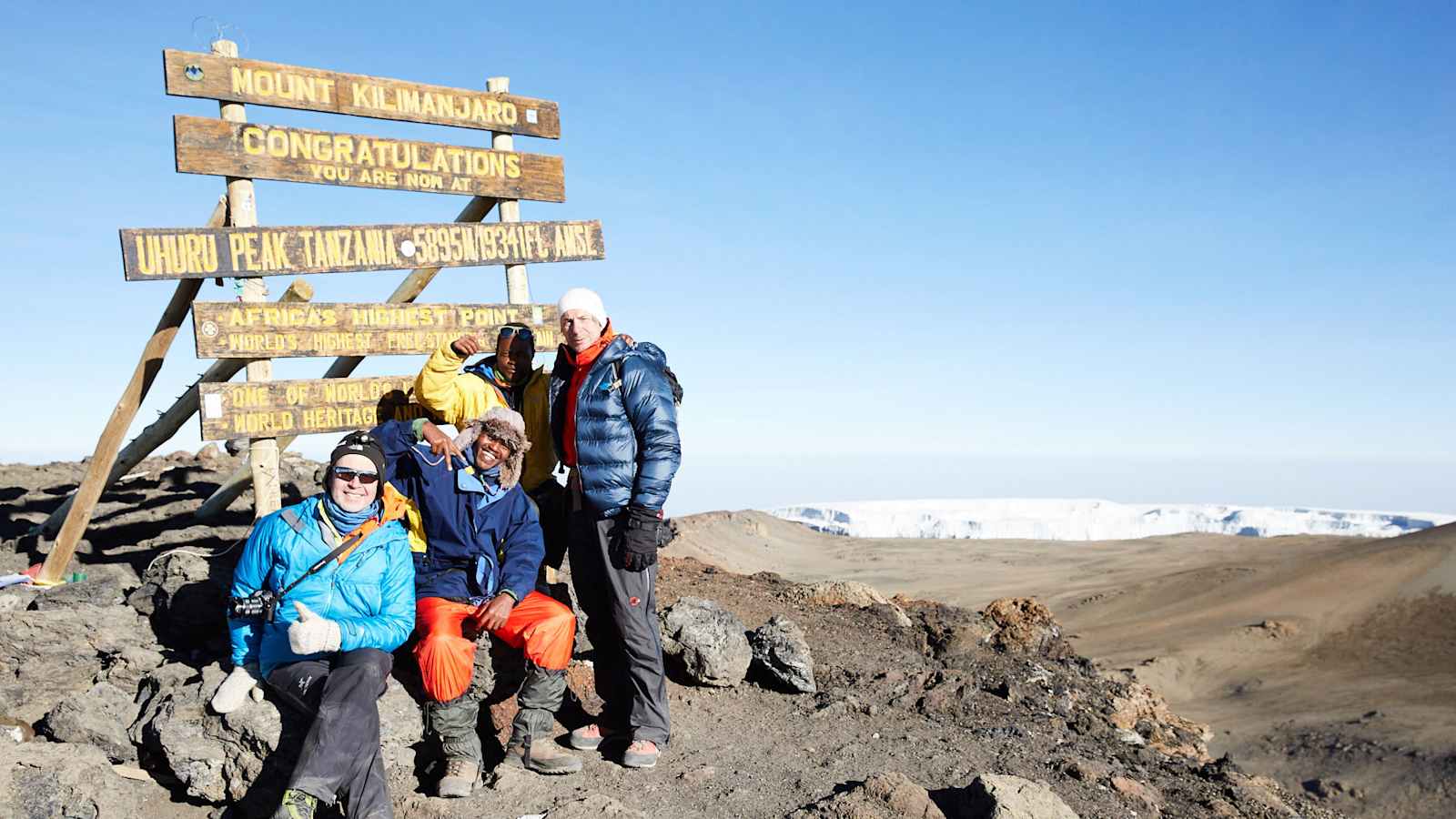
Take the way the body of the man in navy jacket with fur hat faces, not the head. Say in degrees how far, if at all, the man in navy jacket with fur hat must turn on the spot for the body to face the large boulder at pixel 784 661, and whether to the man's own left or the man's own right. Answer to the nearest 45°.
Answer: approximately 135° to the man's own left

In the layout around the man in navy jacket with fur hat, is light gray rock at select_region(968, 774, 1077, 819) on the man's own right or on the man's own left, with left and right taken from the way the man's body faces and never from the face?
on the man's own left

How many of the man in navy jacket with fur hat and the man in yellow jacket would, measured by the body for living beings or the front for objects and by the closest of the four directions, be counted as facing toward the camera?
2

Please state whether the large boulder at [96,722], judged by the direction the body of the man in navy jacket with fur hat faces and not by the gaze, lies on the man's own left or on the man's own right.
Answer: on the man's own right

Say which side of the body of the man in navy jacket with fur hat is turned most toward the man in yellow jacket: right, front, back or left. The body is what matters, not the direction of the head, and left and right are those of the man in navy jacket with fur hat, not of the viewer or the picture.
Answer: back

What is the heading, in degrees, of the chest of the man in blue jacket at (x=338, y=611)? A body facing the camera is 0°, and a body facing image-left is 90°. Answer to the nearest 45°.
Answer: approximately 0°
